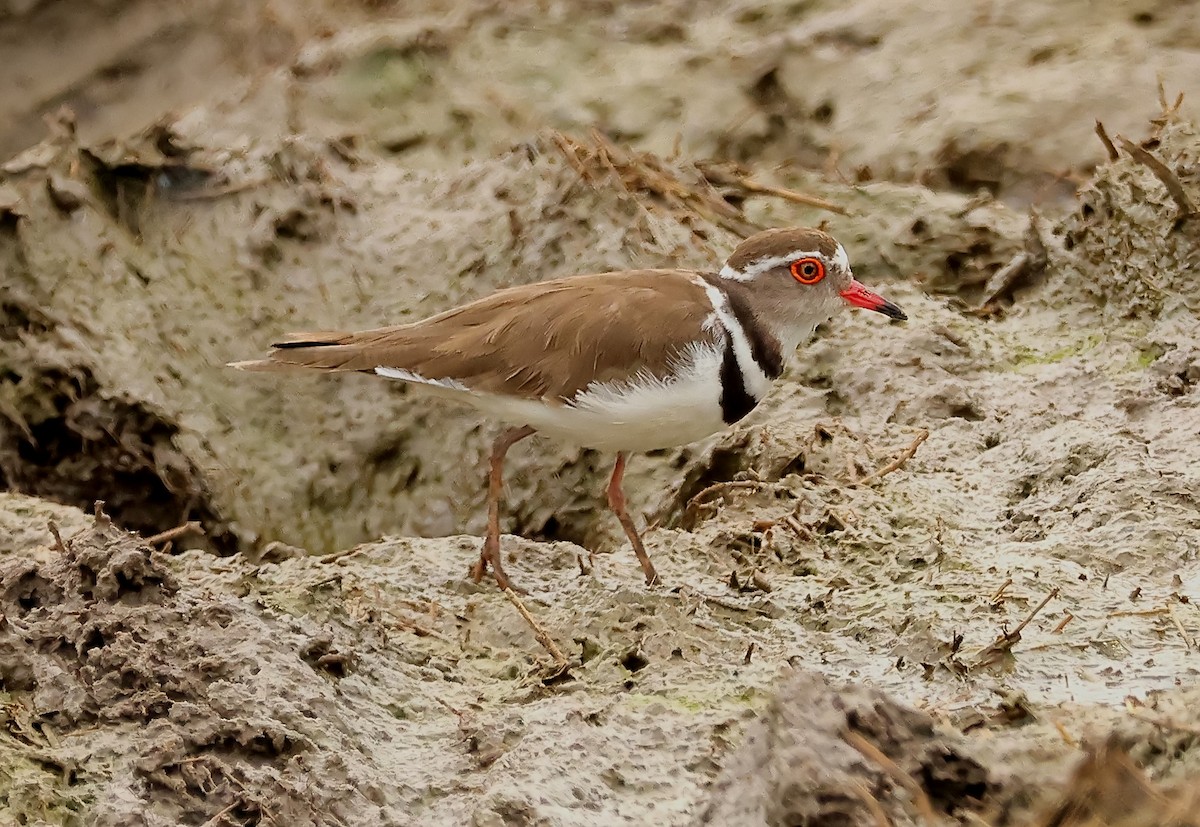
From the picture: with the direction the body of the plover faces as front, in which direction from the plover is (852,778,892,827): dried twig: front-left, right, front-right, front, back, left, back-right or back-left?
right

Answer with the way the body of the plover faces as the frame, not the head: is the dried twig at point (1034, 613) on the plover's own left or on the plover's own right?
on the plover's own right

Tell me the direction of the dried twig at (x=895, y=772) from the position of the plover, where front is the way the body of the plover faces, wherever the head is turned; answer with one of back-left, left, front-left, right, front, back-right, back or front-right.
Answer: right

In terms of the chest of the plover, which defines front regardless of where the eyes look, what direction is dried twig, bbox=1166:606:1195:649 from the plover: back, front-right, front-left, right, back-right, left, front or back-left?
front-right

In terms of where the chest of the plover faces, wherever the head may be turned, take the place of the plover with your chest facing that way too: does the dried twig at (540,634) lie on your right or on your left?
on your right

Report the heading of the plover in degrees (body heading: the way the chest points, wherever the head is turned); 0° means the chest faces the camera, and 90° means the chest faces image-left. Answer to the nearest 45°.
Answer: approximately 270°

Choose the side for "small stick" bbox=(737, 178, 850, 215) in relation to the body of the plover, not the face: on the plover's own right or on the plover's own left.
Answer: on the plover's own left

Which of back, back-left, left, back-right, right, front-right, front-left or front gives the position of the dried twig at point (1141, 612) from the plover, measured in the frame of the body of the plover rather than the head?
front-right

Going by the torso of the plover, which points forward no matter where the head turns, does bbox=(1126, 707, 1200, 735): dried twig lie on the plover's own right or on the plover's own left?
on the plover's own right

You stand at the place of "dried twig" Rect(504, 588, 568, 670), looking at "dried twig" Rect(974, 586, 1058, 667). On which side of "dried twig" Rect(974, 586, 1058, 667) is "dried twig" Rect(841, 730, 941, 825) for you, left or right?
right
